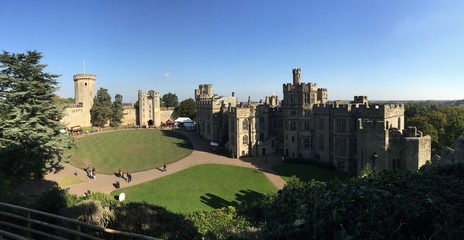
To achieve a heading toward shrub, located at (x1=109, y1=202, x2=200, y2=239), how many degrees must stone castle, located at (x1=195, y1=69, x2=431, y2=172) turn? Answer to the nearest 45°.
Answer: approximately 45° to its left

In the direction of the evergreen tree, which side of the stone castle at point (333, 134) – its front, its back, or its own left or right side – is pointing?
front

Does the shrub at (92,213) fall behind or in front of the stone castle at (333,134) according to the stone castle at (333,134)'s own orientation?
in front

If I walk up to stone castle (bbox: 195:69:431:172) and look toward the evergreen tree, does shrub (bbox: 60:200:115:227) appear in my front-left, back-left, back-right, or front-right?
front-left

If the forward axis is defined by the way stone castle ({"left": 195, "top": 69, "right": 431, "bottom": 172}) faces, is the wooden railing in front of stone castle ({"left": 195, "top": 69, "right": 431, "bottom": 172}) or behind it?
in front

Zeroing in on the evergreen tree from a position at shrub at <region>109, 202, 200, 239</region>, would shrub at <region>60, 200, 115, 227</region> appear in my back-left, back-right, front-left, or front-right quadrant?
front-left

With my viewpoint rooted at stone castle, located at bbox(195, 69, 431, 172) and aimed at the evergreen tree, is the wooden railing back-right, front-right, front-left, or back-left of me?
front-left
